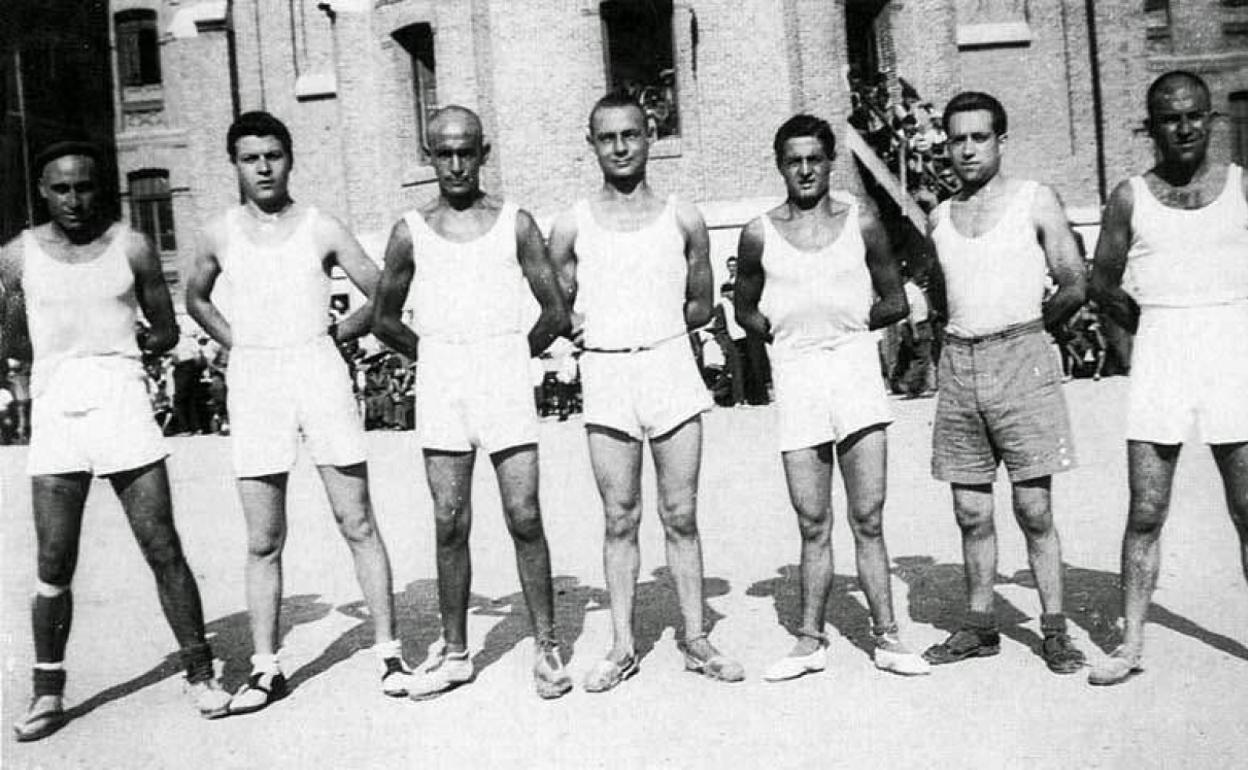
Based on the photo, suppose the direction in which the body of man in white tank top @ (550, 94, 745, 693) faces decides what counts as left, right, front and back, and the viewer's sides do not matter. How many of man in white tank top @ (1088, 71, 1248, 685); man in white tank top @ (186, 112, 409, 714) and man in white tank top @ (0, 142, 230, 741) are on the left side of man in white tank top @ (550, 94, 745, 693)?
1

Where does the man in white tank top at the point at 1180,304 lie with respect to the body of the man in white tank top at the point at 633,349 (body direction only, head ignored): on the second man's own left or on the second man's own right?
on the second man's own left

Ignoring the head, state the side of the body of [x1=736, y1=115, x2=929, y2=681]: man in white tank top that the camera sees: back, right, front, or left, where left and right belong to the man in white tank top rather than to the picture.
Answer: front

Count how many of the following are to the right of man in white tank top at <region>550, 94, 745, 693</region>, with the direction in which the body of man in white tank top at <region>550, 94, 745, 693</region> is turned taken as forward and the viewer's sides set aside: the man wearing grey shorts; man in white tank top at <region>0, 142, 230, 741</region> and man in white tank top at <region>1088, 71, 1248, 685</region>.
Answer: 1

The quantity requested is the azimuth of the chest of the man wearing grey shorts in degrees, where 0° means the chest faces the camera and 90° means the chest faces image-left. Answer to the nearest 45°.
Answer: approximately 45°

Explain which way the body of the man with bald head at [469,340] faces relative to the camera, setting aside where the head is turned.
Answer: toward the camera

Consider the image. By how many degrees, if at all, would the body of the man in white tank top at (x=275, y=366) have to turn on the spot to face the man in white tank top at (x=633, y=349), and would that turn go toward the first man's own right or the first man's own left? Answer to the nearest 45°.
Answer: approximately 90° to the first man's own left

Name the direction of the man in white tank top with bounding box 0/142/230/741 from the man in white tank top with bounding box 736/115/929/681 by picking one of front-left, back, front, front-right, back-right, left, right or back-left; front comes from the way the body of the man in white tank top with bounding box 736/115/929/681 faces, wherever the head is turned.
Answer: right

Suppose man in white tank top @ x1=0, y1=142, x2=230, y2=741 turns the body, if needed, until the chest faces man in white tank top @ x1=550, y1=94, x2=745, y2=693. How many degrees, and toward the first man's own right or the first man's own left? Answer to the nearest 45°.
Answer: approximately 90° to the first man's own left
